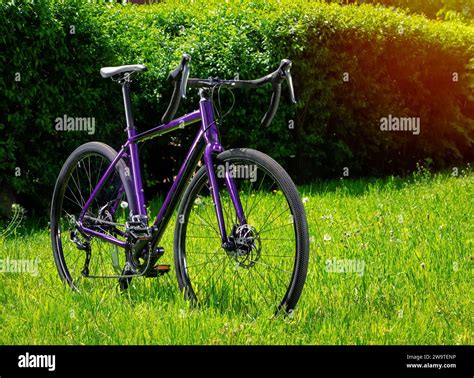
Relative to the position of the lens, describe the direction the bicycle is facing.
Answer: facing the viewer and to the right of the viewer
